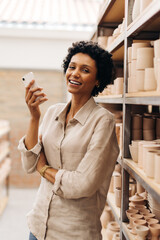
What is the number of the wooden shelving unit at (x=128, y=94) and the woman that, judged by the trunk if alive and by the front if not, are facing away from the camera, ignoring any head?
0

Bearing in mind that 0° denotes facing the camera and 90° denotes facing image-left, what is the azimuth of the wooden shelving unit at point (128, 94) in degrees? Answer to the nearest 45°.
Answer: approximately 45°

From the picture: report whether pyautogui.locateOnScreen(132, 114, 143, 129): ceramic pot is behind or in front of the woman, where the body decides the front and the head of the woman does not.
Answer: behind
